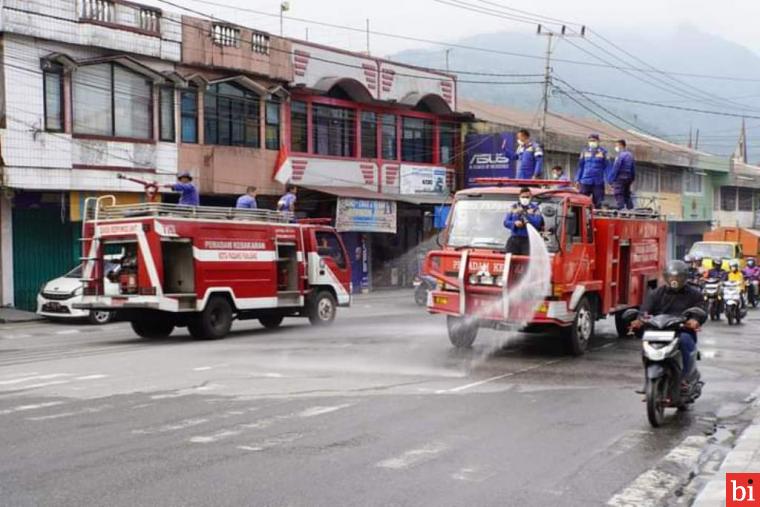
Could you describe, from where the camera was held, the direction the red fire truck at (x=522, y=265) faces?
facing the viewer and to the left of the viewer

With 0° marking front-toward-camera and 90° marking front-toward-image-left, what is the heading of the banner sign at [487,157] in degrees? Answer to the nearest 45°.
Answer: approximately 0°

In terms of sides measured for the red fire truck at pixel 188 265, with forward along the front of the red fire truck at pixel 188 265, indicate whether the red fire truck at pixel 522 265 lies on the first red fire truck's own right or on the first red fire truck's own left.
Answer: on the first red fire truck's own right

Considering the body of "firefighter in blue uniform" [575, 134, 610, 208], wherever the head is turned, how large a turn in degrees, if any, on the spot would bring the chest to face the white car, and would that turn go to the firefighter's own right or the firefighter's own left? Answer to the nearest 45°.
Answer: approximately 90° to the firefighter's own right

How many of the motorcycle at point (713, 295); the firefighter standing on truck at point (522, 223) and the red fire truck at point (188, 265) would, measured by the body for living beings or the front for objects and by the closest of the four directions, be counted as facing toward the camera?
2

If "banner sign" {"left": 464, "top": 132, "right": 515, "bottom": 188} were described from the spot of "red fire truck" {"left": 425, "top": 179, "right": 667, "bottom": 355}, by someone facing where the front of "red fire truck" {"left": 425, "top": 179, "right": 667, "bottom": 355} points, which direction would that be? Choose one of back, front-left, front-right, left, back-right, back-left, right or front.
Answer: back-right

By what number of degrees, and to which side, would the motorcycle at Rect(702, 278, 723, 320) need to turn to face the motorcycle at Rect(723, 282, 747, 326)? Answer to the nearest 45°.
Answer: approximately 45° to its left

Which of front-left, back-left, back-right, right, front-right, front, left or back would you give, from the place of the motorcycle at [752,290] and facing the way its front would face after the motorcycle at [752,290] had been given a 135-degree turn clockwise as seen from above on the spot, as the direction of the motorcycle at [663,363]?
back-left

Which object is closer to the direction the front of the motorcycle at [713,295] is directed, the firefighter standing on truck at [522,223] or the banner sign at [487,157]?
the firefighter standing on truck

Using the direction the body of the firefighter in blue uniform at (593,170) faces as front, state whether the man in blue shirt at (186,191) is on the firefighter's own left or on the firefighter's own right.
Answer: on the firefighter's own right

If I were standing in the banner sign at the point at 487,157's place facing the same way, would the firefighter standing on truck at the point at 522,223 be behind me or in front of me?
in front

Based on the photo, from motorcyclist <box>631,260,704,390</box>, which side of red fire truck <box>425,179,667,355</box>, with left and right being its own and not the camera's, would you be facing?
left
